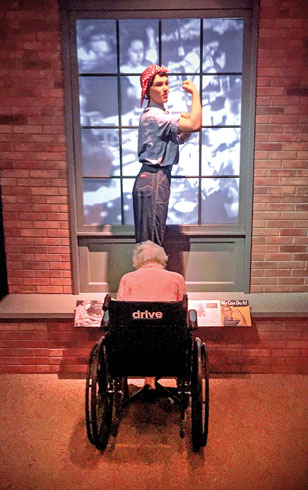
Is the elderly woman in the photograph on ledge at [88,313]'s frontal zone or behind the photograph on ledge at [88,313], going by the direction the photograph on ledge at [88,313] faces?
frontal zone

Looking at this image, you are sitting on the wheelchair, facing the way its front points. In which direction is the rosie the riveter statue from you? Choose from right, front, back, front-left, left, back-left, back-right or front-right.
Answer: front

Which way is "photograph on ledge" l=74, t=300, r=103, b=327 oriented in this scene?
toward the camera

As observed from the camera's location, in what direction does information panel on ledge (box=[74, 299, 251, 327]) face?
facing the viewer

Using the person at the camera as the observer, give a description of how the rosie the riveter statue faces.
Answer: facing to the right of the viewer

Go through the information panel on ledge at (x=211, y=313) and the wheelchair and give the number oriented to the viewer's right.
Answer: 0

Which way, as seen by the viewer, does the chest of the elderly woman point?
away from the camera

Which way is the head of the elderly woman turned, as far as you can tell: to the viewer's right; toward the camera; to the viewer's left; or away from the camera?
away from the camera

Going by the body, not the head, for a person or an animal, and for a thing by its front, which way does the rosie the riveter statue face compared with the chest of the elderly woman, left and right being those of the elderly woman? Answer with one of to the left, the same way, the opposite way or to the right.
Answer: to the right

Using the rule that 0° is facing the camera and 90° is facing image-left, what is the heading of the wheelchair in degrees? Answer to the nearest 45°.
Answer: approximately 180°

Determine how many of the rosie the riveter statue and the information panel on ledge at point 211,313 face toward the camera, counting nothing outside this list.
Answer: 1
